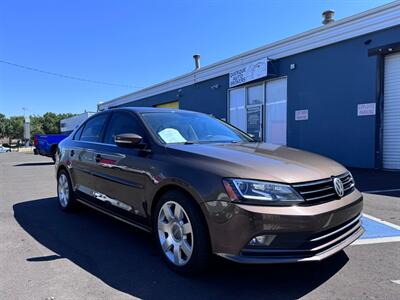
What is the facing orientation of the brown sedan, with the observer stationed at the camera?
facing the viewer and to the right of the viewer
